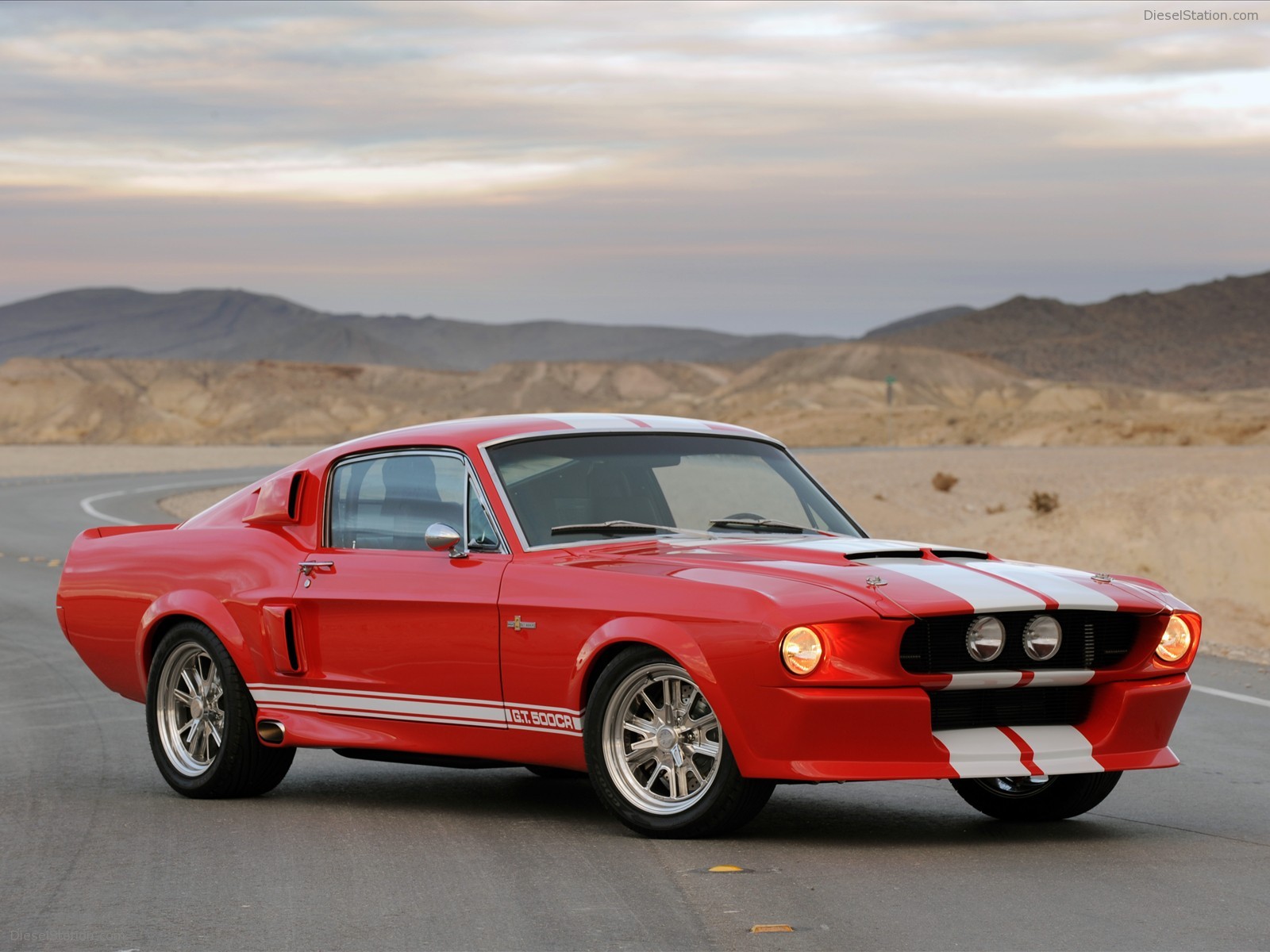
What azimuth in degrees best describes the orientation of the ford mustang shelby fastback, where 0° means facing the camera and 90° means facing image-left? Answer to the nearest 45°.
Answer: approximately 315°

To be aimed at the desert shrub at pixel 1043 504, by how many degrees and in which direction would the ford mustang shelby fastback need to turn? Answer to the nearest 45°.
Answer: approximately 135° to its left
